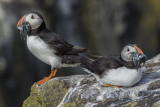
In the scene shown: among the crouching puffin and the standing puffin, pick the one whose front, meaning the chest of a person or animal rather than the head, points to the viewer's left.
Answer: the standing puffin

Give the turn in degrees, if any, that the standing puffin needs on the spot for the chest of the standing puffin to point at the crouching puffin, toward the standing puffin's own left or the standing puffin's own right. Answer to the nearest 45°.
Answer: approximately 135° to the standing puffin's own left

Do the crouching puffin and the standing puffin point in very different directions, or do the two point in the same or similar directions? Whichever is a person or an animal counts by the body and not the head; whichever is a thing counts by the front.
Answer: very different directions

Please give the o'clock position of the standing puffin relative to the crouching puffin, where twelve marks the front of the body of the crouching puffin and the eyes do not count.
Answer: The standing puffin is roughly at 7 o'clock from the crouching puffin.

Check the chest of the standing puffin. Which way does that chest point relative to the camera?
to the viewer's left

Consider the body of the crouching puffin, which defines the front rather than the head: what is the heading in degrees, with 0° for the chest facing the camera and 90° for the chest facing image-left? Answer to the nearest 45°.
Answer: approximately 270°

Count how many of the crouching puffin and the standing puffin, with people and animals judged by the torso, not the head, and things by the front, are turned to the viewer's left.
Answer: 1
